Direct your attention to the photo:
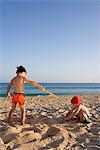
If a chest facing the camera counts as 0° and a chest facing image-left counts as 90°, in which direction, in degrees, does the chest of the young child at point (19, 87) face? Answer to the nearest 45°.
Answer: approximately 225°

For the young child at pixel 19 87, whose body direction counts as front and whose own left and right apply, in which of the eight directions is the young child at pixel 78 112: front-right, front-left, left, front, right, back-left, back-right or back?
front-right
